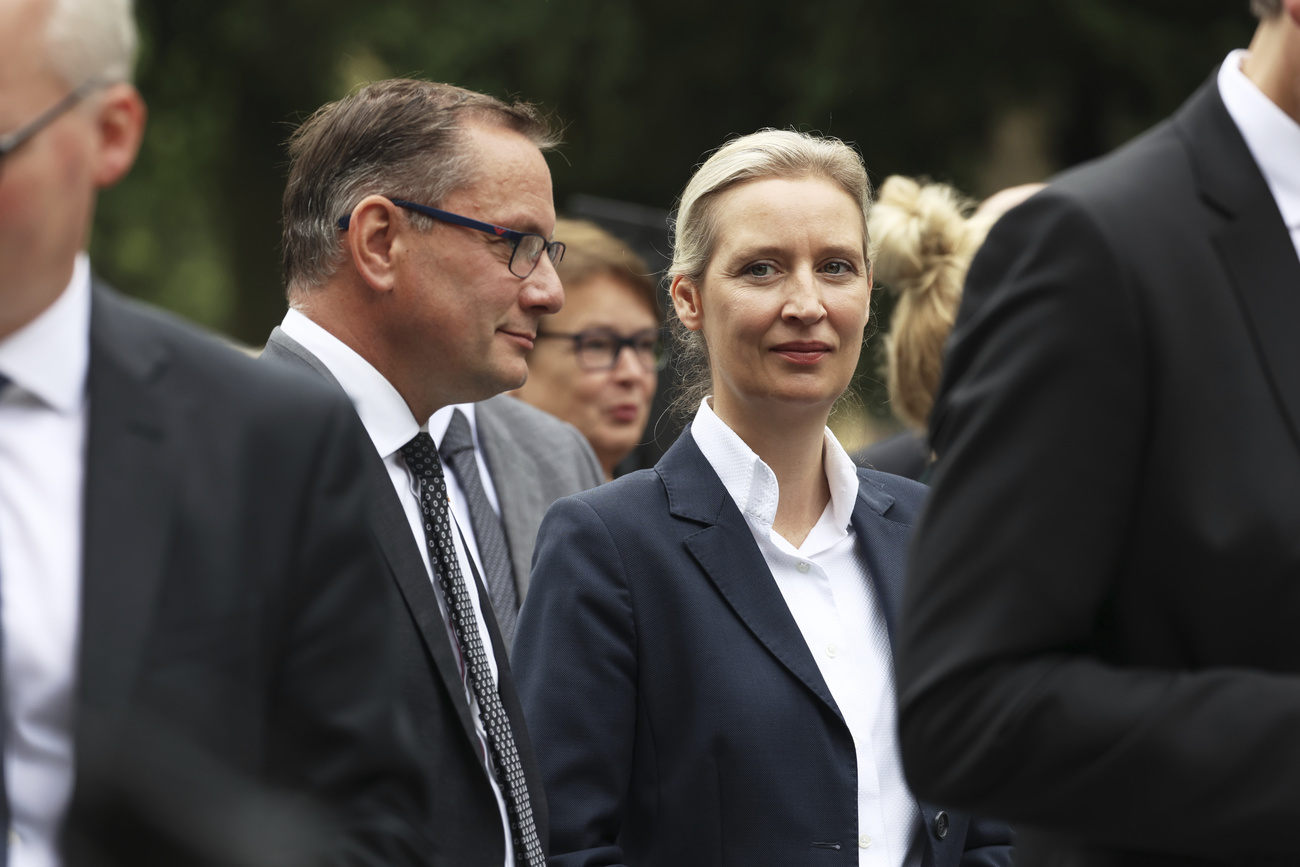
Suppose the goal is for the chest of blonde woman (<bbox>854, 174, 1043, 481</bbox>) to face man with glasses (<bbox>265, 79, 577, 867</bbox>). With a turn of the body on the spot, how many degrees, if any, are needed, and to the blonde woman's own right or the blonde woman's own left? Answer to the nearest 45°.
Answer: approximately 135° to the blonde woman's own left

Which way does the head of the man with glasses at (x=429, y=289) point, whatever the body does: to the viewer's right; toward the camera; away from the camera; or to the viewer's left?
to the viewer's right

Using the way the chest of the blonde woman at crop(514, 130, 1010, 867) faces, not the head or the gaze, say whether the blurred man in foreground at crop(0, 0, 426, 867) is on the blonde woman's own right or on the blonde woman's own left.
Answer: on the blonde woman's own right

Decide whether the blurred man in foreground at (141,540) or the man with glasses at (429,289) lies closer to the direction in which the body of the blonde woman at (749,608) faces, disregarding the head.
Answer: the blurred man in foreground

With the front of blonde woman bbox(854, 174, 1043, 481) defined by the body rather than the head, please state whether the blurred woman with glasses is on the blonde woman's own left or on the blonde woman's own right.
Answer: on the blonde woman's own left

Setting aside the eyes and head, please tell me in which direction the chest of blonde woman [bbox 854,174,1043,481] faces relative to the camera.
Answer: away from the camera

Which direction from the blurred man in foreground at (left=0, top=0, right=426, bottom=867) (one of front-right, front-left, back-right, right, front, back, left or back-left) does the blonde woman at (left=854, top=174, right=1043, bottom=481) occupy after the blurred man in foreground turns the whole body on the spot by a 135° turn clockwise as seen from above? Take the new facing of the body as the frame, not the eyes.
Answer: front-right

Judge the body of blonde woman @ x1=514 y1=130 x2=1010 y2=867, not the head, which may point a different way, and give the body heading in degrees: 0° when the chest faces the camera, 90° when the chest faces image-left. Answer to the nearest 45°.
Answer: approximately 315°
